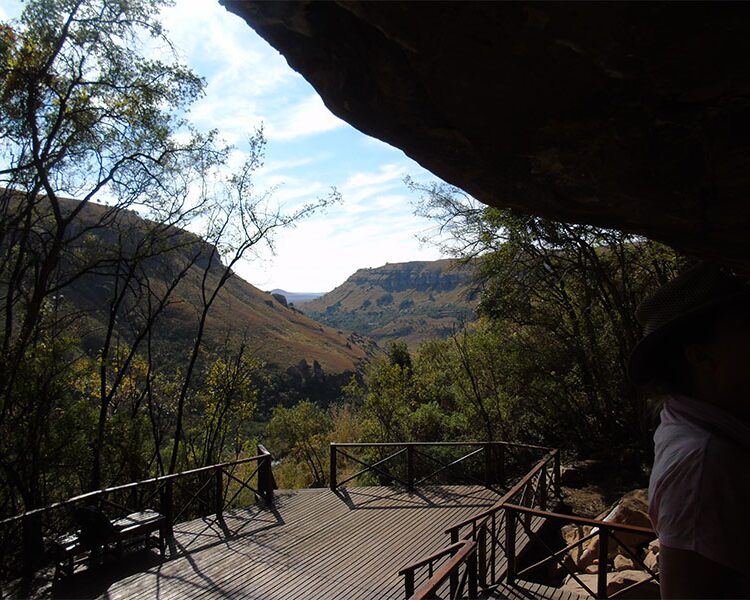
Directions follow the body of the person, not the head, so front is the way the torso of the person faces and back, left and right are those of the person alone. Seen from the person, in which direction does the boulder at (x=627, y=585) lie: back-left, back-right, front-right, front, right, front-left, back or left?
left

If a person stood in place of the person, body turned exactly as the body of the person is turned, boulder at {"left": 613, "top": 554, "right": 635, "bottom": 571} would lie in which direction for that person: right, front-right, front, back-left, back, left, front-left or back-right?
left

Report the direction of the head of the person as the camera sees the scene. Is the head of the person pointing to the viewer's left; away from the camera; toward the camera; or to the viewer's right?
to the viewer's left

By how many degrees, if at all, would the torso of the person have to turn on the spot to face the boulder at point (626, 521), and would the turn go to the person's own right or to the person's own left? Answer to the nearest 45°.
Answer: approximately 90° to the person's own left
